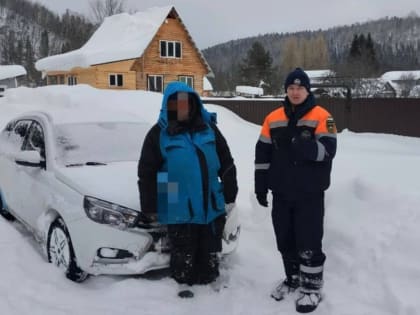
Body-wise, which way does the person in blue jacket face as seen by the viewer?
toward the camera

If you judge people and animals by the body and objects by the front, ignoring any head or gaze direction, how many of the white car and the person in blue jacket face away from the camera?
0

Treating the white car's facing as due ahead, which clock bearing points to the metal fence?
The metal fence is roughly at 9 o'clock from the white car.

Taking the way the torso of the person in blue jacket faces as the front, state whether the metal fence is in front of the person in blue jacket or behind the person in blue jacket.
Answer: behind

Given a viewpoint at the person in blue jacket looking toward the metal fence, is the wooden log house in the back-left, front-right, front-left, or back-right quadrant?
front-left

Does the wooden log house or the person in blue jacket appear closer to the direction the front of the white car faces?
the person in blue jacket

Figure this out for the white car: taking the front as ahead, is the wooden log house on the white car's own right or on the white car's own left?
on the white car's own left

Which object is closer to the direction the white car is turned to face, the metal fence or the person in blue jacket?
the person in blue jacket

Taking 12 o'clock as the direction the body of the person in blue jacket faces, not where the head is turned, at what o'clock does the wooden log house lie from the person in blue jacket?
The wooden log house is roughly at 6 o'clock from the person in blue jacket.

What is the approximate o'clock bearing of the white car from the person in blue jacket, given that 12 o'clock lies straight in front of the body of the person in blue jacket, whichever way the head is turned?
The white car is roughly at 4 o'clock from the person in blue jacket.

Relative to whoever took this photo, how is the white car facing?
facing the viewer and to the right of the viewer
